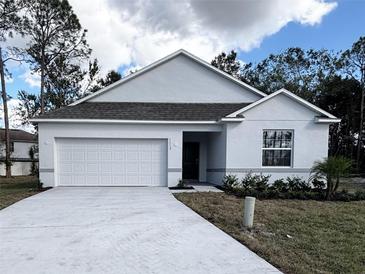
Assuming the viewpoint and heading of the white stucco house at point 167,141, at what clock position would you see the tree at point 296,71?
The tree is roughly at 7 o'clock from the white stucco house.

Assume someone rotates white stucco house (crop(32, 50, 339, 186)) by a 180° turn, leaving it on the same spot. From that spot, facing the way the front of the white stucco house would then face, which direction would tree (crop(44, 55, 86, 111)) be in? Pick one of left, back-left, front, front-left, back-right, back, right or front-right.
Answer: front-left

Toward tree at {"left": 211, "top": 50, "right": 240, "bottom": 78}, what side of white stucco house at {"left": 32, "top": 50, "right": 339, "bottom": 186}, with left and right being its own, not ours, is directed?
back

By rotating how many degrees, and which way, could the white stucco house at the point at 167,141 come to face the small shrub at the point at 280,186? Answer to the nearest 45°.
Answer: approximately 90° to its left

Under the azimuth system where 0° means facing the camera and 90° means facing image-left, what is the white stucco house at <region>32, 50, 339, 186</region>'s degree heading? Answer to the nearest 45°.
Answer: approximately 0°

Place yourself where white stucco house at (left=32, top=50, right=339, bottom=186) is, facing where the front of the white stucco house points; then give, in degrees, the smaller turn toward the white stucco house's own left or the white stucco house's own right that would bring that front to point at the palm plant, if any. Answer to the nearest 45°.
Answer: approximately 90° to the white stucco house's own left

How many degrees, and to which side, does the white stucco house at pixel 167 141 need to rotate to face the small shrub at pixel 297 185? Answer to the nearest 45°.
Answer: approximately 90° to its left

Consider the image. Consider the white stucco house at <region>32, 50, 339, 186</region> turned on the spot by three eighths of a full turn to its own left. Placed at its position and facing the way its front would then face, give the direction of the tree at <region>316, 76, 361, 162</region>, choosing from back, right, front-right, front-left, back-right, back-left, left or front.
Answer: front

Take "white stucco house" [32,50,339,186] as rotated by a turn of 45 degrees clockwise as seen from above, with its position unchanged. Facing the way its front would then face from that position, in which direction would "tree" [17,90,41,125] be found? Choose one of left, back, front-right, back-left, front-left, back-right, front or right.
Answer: right

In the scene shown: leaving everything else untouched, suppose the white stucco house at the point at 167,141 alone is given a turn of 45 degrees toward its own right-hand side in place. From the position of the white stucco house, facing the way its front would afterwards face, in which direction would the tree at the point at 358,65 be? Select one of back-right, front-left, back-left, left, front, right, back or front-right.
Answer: back

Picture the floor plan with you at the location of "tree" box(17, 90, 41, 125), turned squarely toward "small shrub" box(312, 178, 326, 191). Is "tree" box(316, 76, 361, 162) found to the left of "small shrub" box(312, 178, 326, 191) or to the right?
left

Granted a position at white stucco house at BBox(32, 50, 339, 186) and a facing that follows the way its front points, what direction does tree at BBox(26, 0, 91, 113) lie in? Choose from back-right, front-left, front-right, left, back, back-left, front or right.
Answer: back-right
